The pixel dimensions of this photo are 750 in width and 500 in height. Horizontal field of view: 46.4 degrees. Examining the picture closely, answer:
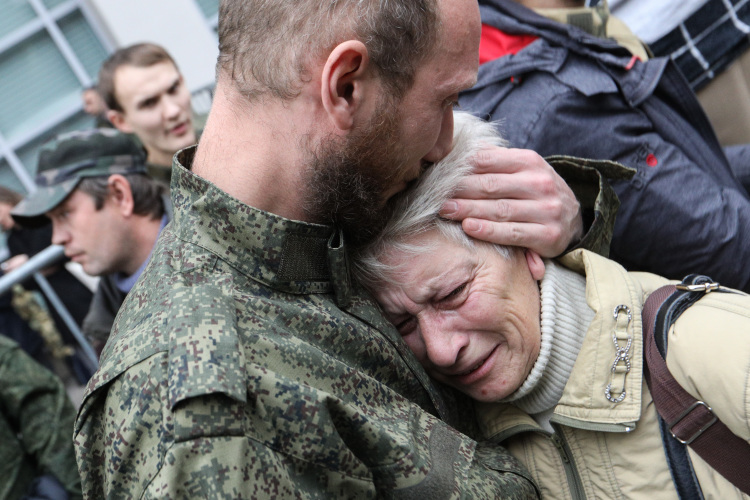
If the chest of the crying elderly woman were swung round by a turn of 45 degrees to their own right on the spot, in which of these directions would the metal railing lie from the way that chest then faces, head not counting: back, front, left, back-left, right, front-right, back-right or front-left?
front-right

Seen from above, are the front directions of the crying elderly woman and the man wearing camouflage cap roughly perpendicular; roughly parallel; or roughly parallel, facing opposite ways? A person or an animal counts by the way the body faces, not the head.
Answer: roughly parallel

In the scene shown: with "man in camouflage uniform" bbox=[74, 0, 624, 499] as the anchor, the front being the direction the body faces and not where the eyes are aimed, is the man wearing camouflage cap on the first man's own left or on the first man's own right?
on the first man's own left

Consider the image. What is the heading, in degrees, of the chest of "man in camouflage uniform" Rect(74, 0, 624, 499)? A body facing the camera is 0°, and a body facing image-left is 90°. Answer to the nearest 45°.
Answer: approximately 270°

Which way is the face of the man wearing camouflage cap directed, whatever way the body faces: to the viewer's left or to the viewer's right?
to the viewer's left

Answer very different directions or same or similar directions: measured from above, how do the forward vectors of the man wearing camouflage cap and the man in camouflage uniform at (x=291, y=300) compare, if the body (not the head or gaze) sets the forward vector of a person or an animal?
very different directions

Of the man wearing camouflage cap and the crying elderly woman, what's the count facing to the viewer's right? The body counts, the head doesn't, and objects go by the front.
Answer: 0

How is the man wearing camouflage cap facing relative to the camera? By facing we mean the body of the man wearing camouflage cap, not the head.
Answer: to the viewer's left

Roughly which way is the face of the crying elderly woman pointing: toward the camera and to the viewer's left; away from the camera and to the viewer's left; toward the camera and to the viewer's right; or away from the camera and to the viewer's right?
toward the camera and to the viewer's left
